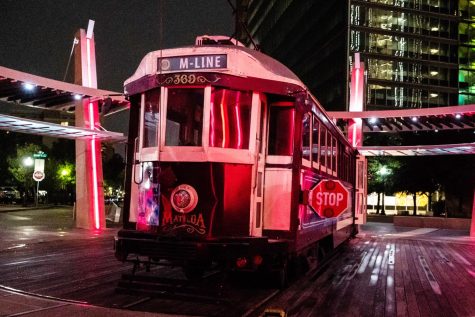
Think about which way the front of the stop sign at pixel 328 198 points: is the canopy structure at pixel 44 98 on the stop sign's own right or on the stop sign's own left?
on the stop sign's own right

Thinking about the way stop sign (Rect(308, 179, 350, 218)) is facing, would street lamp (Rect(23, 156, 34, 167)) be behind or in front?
behind

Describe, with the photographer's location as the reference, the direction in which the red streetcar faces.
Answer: facing the viewer and to the left of the viewer

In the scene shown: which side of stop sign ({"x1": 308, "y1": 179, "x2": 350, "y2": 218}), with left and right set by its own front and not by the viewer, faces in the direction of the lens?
front

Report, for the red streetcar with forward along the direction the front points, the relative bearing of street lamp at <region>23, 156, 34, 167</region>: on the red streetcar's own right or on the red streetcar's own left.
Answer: on the red streetcar's own right

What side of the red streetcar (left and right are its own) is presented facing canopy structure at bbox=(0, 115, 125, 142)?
right
